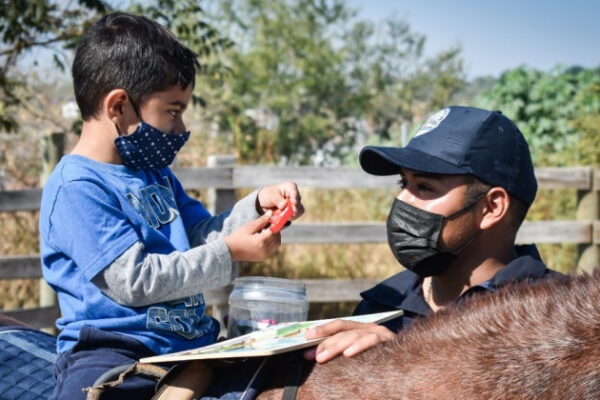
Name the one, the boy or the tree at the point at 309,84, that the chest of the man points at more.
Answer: the boy

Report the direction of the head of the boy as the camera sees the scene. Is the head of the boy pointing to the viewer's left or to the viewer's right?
to the viewer's right

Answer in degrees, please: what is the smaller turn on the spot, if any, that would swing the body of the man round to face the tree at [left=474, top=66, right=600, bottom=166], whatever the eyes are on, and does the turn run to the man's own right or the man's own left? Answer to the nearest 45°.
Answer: approximately 135° to the man's own right

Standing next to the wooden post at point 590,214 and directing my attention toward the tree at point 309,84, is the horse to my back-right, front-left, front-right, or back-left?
back-left

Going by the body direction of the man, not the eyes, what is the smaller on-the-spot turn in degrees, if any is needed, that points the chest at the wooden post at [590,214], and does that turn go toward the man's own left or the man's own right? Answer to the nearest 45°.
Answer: approximately 135° to the man's own right

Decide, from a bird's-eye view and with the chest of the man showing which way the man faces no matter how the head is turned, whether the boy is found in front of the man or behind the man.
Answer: in front

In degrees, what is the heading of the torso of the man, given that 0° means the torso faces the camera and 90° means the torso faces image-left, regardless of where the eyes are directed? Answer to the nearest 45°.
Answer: approximately 45°

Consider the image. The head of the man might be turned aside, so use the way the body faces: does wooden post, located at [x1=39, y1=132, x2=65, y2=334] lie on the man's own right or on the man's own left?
on the man's own right

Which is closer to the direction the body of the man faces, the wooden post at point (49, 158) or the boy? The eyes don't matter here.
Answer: the boy

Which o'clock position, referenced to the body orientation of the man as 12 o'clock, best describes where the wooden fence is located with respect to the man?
The wooden fence is roughly at 4 o'clock from the man.
